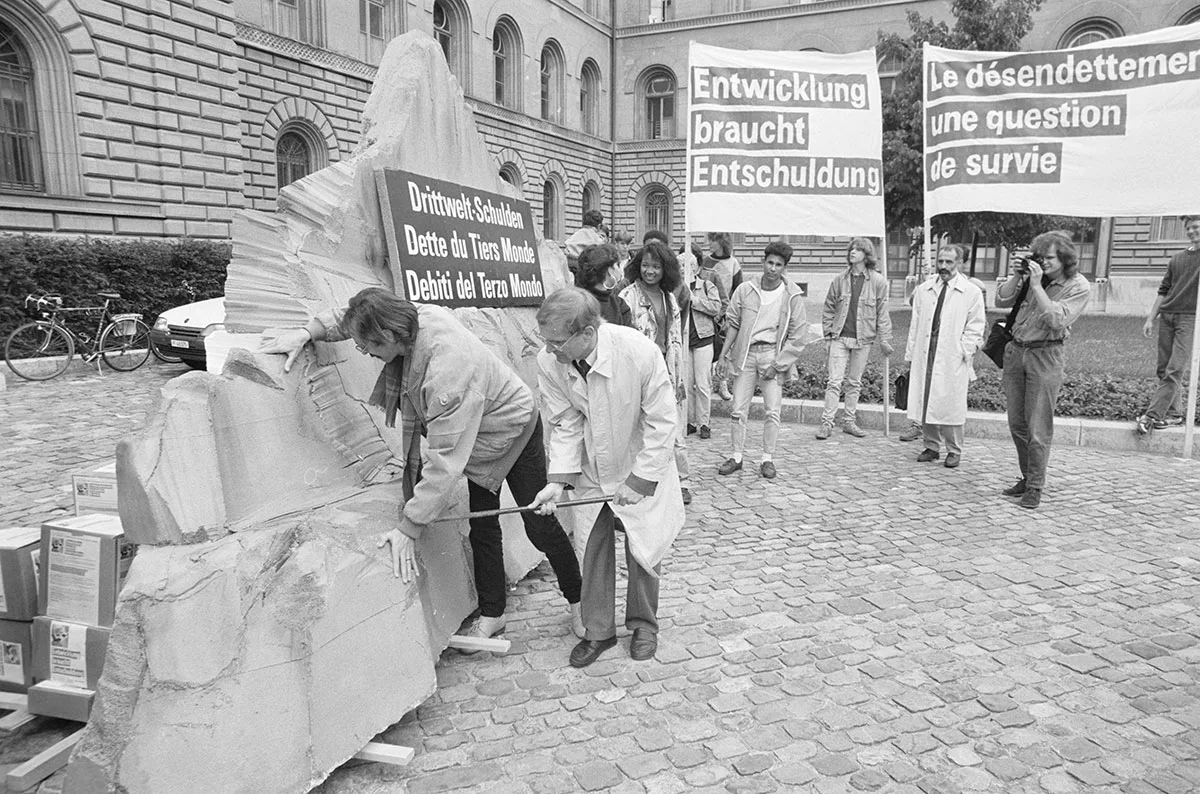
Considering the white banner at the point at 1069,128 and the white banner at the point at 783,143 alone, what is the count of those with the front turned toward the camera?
2

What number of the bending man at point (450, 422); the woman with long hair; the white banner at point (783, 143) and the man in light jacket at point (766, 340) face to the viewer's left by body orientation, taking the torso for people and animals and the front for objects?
1

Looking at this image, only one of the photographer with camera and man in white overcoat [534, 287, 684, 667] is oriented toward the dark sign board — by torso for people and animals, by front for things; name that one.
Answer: the photographer with camera

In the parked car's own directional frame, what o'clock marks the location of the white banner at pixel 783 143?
The white banner is roughly at 9 o'clock from the parked car.

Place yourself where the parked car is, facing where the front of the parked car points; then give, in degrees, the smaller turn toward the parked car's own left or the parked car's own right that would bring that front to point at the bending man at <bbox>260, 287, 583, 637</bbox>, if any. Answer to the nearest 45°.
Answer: approximately 45° to the parked car's own left

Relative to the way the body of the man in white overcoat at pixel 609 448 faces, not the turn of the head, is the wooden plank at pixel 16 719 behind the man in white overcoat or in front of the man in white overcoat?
in front

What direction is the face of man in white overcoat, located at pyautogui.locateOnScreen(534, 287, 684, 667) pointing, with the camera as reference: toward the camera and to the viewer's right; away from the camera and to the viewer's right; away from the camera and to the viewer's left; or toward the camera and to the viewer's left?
toward the camera and to the viewer's left

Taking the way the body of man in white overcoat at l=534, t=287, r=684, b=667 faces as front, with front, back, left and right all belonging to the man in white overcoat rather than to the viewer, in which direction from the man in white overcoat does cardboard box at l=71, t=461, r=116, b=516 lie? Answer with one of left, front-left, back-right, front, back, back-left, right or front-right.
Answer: front-right

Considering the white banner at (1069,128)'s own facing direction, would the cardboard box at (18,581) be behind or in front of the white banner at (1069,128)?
in front

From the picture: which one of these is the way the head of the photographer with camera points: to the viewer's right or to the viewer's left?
to the viewer's left

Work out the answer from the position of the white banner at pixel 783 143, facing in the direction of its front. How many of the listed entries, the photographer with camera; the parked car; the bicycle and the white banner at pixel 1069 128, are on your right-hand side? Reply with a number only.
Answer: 2

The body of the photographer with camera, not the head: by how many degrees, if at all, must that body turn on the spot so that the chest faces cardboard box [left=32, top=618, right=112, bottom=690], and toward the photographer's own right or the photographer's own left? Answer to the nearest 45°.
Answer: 0° — they already face it

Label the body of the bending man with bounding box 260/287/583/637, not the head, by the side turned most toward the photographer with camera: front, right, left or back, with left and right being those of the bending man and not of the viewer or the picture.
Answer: back

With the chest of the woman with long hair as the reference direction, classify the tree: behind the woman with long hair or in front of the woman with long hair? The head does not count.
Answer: behind

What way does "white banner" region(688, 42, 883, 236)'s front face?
toward the camera

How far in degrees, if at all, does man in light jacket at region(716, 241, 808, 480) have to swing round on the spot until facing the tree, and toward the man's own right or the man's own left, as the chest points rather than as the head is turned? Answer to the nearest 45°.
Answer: approximately 180°

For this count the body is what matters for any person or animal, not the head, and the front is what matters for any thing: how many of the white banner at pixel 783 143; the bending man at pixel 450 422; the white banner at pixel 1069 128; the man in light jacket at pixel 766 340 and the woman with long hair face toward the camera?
4
